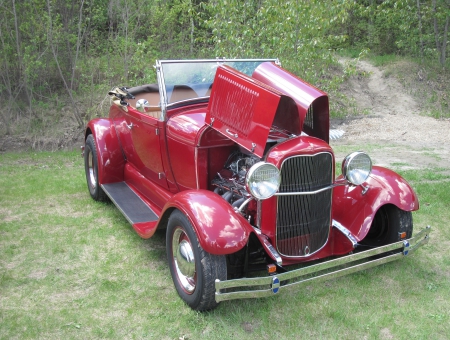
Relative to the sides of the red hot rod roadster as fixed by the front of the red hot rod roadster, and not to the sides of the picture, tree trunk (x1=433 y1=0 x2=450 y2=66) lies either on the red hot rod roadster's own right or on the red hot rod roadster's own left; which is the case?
on the red hot rod roadster's own left

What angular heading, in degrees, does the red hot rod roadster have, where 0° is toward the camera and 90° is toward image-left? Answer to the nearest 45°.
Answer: approximately 315°

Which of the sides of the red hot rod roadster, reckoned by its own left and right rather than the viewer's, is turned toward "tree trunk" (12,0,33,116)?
back
